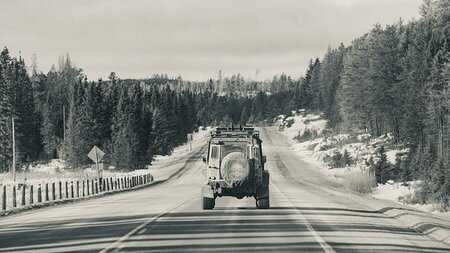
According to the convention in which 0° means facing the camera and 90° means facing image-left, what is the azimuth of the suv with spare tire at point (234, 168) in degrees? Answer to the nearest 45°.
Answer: approximately 180°
